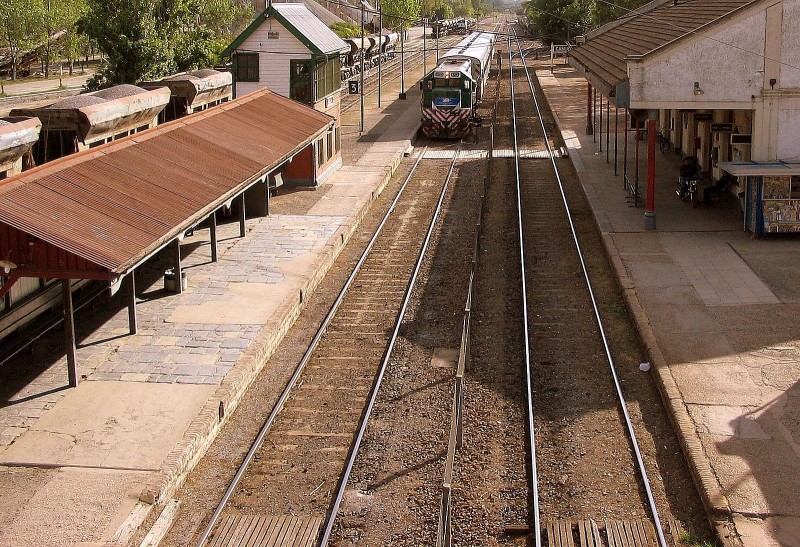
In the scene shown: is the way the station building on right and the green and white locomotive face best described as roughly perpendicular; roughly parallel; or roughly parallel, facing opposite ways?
roughly perpendicular

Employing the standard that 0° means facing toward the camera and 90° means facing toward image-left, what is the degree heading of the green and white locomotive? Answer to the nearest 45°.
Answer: approximately 0°

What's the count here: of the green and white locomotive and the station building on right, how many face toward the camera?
1

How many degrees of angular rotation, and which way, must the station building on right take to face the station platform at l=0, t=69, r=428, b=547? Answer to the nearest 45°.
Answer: approximately 45° to its left

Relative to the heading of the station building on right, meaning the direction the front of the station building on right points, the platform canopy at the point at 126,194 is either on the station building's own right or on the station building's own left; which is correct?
on the station building's own left

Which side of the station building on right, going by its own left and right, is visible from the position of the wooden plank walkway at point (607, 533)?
left

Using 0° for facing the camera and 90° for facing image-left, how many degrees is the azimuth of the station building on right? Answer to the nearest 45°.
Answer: approximately 90°

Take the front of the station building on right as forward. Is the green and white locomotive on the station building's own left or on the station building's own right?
on the station building's own right
